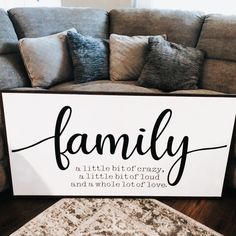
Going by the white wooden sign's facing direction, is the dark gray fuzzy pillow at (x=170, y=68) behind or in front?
behind

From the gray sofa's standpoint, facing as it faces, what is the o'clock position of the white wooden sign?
The white wooden sign is roughly at 12 o'clock from the gray sofa.

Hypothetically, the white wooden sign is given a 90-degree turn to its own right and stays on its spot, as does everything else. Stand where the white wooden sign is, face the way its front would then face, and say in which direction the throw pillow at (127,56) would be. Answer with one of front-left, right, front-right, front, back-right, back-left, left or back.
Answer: right

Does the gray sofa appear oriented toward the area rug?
yes

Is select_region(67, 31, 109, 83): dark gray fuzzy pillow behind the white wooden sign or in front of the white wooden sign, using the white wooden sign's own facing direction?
behind

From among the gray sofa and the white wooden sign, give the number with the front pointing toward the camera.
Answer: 2

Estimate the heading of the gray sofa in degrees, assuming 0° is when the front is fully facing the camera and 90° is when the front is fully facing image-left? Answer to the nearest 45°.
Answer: approximately 0°
